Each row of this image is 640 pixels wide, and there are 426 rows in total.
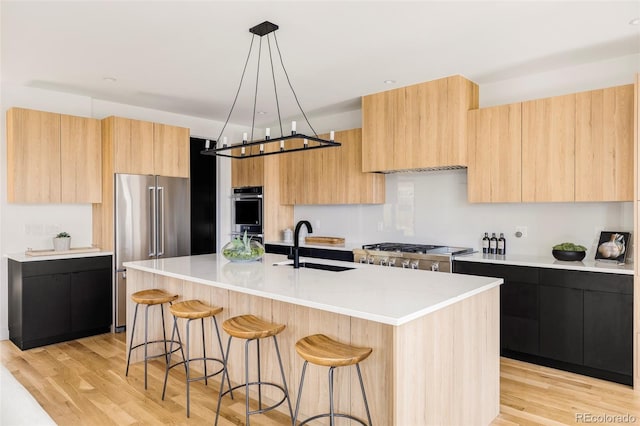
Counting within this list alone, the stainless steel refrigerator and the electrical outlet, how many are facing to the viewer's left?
0

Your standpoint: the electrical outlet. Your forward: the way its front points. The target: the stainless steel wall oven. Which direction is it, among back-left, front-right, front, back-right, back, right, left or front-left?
right

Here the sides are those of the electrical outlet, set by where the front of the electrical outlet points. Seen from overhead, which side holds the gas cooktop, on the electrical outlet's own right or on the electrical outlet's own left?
on the electrical outlet's own right

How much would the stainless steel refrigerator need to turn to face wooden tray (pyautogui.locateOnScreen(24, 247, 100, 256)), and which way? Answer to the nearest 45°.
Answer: approximately 135° to its right

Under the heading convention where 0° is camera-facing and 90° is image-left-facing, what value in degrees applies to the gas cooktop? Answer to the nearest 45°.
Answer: approximately 45°

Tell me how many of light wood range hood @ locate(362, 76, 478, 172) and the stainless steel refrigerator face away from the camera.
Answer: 0

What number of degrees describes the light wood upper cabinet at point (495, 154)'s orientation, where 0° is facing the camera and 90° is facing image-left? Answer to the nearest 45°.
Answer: approximately 45°

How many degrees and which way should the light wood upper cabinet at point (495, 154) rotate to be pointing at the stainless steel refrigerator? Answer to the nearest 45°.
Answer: approximately 45° to its right

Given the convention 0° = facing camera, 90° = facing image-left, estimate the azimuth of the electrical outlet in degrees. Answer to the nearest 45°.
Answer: approximately 0°

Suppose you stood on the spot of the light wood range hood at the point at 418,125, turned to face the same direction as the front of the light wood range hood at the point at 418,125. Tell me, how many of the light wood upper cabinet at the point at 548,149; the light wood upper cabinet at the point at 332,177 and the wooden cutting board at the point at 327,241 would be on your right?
2

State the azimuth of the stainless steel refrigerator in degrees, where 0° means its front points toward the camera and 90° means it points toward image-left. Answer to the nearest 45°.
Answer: approximately 315°
